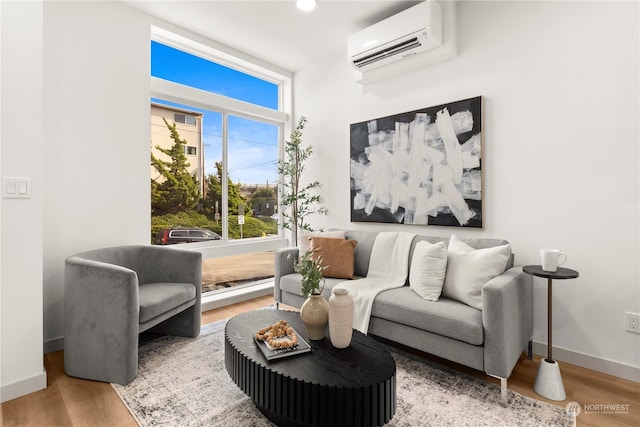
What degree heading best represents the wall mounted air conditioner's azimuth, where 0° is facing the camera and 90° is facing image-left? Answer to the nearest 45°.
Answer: approximately 45°

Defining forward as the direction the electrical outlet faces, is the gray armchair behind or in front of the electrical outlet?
in front

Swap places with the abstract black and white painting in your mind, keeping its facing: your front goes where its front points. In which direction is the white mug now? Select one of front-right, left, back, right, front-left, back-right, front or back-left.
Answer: left

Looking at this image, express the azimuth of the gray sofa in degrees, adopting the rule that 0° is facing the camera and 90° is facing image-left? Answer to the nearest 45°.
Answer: approximately 45°

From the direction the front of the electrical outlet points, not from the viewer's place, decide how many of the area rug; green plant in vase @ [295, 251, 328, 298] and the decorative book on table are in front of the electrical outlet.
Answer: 3

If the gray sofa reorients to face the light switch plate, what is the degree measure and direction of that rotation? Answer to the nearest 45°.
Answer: approximately 45° to its right

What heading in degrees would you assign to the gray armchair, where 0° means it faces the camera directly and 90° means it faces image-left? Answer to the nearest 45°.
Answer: approximately 315°

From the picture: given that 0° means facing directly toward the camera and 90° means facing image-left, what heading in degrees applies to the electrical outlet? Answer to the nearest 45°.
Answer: approximately 45°

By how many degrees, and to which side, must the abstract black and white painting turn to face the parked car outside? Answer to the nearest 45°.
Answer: approximately 45° to its right

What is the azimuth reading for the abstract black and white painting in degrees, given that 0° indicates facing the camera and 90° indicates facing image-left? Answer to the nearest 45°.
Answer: approximately 45°
